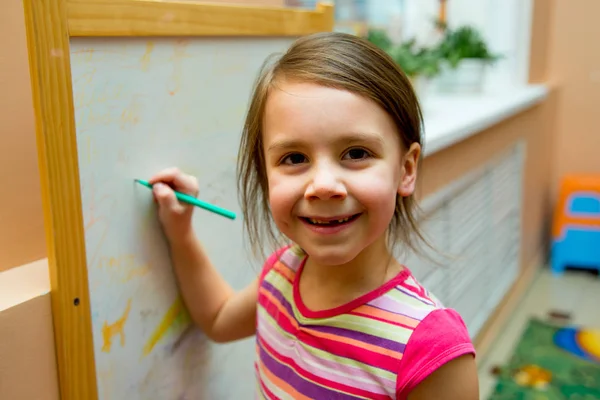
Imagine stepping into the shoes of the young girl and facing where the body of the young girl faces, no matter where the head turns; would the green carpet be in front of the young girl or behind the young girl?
behind
